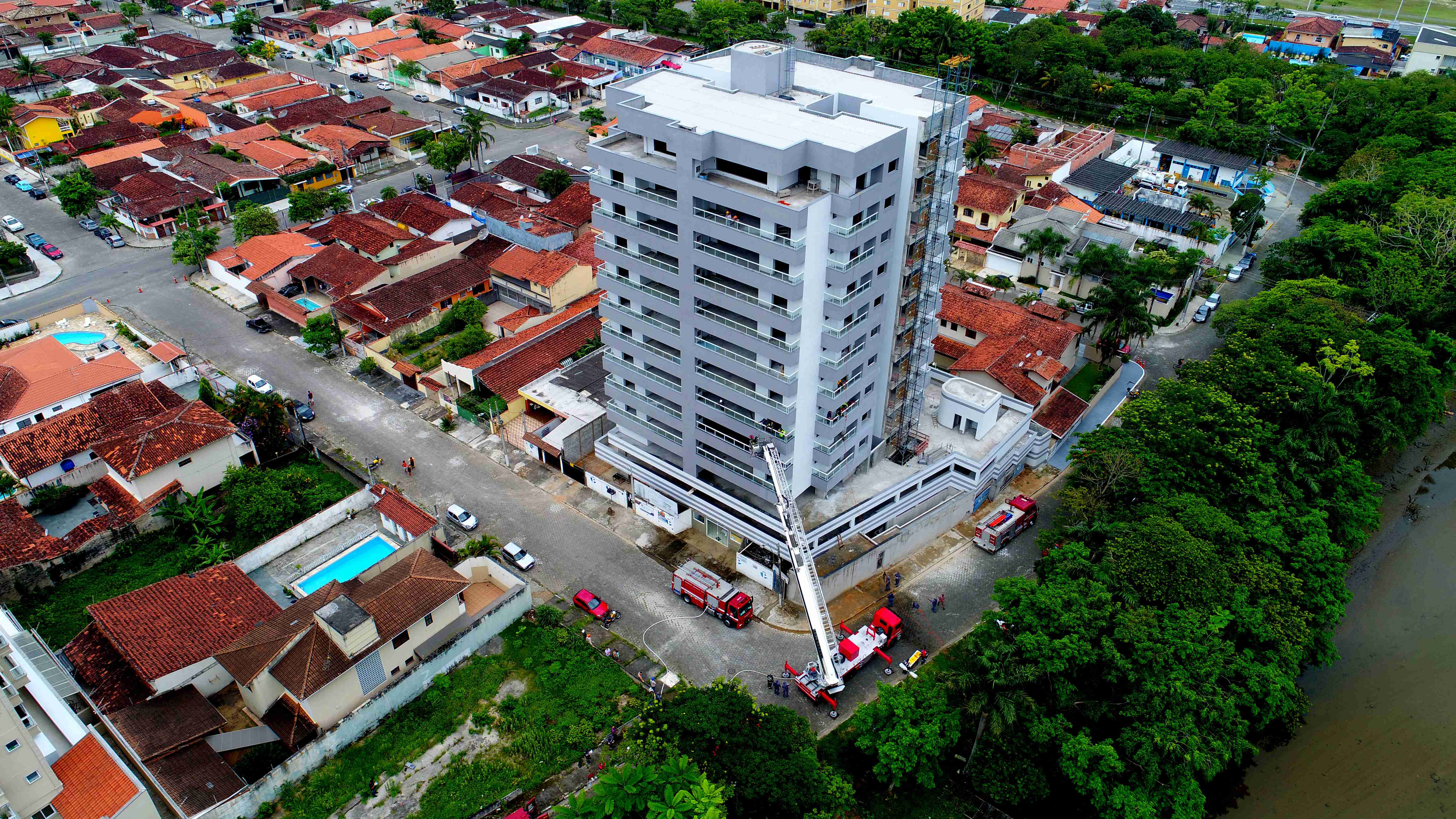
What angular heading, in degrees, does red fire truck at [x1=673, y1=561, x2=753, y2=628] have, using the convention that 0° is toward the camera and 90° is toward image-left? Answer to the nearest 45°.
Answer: approximately 315°

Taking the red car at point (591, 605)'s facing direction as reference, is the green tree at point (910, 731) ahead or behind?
ahead

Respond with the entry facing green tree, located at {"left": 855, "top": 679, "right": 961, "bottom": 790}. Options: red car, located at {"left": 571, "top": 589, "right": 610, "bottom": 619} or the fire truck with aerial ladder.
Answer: the red car

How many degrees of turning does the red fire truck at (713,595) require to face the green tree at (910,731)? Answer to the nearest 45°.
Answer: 0° — it already faces it

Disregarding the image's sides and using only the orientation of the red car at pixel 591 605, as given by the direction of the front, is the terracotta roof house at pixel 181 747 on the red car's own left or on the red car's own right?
on the red car's own right

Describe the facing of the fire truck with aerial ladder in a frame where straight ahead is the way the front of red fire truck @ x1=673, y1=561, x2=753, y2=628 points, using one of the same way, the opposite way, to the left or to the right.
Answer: to the left

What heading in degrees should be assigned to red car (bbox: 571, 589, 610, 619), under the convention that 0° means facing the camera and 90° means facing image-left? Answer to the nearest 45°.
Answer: approximately 315°

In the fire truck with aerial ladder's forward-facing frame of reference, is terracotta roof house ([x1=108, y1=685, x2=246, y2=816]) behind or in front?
behind

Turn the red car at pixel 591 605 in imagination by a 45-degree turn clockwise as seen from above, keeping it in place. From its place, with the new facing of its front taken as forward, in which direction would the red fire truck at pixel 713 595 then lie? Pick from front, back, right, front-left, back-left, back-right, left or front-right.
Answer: left

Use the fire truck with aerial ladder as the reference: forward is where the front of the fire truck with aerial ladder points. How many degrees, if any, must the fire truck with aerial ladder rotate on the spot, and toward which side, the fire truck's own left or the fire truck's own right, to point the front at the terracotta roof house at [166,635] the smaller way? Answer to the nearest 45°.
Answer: approximately 135° to the fire truck's own left

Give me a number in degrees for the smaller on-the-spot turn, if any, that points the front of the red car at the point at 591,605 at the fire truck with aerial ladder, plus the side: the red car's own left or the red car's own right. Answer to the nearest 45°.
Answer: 0° — it already faces it

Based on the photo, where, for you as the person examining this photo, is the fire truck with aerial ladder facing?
facing away from the viewer and to the right of the viewer

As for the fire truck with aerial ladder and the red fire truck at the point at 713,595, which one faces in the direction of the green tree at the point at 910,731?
the red fire truck

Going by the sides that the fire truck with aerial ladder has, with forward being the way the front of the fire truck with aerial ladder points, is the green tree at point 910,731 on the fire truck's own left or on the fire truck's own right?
on the fire truck's own right
